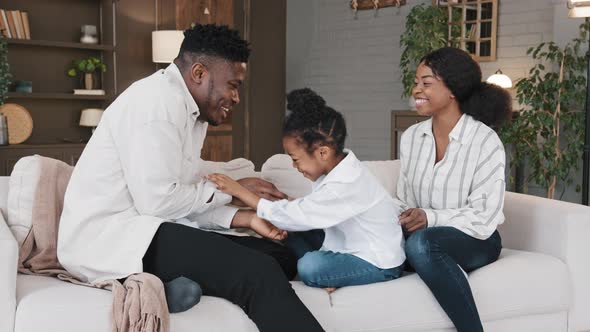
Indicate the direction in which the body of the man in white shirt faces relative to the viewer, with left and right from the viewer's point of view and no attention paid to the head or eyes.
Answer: facing to the right of the viewer

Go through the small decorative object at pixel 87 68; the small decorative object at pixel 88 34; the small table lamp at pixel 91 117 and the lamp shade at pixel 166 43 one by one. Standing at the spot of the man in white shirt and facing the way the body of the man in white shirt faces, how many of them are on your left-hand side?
4

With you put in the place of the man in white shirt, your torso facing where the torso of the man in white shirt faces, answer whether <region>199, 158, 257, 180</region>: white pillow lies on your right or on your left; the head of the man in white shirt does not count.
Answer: on your left

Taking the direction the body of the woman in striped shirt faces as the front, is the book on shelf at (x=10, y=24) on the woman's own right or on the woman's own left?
on the woman's own right

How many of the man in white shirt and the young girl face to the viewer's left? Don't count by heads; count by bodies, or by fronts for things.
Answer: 1

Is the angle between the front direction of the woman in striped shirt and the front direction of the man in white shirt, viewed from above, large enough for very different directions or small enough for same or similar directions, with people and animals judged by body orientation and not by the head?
very different directions

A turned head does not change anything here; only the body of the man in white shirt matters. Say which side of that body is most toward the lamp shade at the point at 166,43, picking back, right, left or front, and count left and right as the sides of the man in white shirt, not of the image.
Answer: left

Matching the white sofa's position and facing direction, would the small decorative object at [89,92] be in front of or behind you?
behind

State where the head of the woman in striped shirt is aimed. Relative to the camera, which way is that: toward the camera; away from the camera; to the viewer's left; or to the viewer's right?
to the viewer's left

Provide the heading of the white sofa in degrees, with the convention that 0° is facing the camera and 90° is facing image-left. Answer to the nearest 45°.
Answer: approximately 0°

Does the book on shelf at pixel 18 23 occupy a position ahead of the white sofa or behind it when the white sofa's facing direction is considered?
behind

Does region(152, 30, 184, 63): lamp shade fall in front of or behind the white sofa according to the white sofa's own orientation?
behind

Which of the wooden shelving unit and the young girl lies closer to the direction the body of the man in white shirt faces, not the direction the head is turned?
the young girl

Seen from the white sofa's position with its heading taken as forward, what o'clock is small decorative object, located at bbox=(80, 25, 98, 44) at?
The small decorative object is roughly at 5 o'clock from the white sofa.

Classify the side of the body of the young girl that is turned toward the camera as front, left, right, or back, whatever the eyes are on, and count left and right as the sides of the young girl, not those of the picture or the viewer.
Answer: left

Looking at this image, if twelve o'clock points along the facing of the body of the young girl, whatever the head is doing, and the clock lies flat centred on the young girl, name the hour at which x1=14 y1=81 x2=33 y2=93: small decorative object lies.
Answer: The small decorative object is roughly at 2 o'clock from the young girl.
